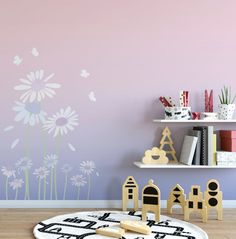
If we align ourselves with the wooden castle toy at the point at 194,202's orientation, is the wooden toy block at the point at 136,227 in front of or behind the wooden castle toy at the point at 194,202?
in front

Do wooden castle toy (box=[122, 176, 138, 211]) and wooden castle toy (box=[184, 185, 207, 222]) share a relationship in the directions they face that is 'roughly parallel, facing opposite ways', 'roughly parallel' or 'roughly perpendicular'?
roughly parallel

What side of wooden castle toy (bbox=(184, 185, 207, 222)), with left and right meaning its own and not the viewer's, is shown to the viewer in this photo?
front

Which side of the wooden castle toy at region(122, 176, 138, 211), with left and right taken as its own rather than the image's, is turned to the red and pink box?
left

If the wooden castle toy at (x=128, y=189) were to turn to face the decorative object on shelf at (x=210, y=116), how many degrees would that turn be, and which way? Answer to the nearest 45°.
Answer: approximately 90° to its left

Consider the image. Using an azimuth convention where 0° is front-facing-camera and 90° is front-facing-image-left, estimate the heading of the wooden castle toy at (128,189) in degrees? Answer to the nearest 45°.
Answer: approximately 0°

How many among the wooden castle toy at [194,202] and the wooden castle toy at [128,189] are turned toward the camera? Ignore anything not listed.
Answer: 2
